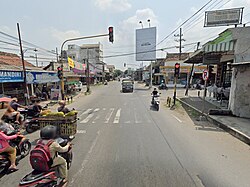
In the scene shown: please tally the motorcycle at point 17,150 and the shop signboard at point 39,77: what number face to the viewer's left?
0

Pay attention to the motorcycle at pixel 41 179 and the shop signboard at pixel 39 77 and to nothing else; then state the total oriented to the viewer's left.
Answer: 0

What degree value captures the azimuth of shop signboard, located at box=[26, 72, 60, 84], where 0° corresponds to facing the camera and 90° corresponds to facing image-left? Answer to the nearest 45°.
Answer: approximately 315°

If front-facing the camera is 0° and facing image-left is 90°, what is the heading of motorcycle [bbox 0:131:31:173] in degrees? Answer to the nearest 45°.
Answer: approximately 225°

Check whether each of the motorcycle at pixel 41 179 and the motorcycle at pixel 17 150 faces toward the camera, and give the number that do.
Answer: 0

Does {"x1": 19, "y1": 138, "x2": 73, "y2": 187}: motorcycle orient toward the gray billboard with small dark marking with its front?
yes

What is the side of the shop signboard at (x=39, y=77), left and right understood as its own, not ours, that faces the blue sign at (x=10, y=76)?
right

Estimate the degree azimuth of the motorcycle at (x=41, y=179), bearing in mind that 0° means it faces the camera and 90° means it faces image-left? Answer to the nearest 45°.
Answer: approximately 225°

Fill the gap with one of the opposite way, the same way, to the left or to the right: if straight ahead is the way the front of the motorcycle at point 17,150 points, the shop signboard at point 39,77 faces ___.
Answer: to the right

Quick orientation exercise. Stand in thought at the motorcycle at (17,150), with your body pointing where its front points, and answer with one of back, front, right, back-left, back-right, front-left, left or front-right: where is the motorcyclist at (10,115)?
front-left

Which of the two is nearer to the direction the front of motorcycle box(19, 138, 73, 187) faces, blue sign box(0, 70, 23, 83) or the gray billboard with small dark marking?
the gray billboard with small dark marking

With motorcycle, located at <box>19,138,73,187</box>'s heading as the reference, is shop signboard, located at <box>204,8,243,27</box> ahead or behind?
ahead

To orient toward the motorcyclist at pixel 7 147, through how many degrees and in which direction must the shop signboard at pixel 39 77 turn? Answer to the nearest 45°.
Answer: approximately 45° to its right

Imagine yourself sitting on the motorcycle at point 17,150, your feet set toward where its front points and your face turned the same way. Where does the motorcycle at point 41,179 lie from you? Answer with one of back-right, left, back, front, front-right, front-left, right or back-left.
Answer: back-right

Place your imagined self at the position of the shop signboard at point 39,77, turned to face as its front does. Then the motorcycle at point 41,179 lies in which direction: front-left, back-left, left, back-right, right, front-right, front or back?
front-right

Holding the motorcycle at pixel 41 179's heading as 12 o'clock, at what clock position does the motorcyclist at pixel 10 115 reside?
The motorcyclist is roughly at 10 o'clock from the motorcycle.
